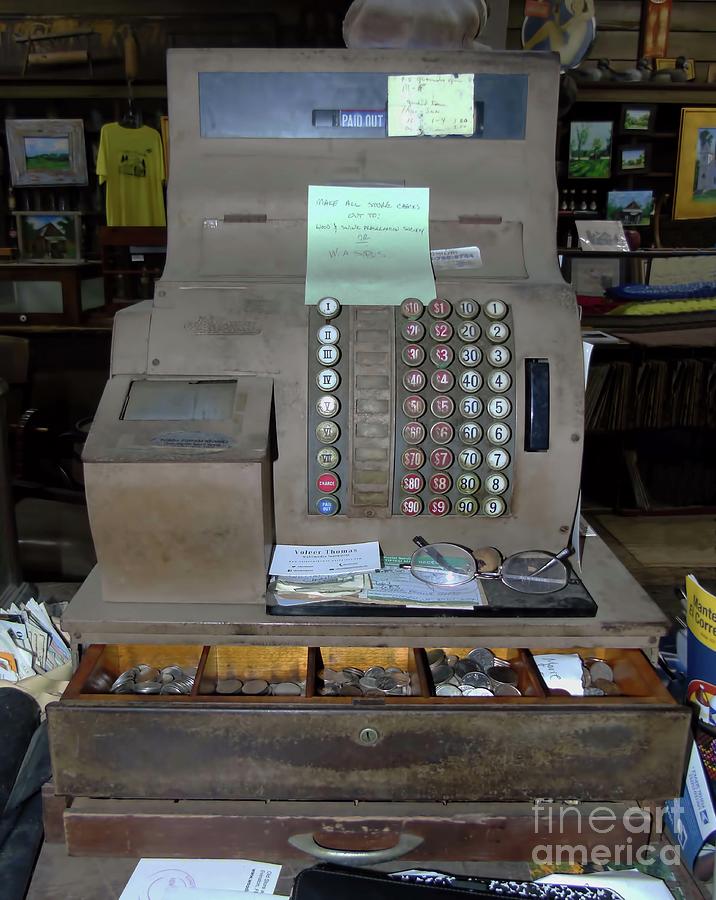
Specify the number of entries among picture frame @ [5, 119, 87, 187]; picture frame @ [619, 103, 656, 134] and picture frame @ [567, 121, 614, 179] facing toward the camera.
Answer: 3

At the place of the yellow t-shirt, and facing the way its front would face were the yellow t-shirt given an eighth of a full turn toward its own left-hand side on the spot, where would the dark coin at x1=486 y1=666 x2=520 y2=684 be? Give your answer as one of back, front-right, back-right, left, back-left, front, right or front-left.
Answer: front-right

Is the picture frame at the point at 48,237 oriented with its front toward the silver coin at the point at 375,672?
yes

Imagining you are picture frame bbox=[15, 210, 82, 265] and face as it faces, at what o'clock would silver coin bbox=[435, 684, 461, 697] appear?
The silver coin is roughly at 12 o'clock from the picture frame.

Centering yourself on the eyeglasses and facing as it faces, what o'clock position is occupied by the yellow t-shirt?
The yellow t-shirt is roughly at 5 o'clock from the eyeglasses.

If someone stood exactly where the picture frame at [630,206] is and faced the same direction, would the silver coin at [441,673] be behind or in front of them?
in front

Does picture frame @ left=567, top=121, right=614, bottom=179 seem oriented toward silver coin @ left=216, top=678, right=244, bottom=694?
yes

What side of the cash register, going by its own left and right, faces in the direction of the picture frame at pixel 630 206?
back

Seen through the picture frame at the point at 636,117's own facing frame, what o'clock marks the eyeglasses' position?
The eyeglasses is roughly at 12 o'clock from the picture frame.

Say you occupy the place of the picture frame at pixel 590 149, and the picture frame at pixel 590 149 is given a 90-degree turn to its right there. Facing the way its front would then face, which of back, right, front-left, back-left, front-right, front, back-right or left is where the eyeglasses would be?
left

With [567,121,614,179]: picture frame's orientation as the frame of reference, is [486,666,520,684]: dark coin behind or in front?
in front

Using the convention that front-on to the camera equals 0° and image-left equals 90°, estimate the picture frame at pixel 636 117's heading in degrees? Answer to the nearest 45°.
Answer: approximately 0°
